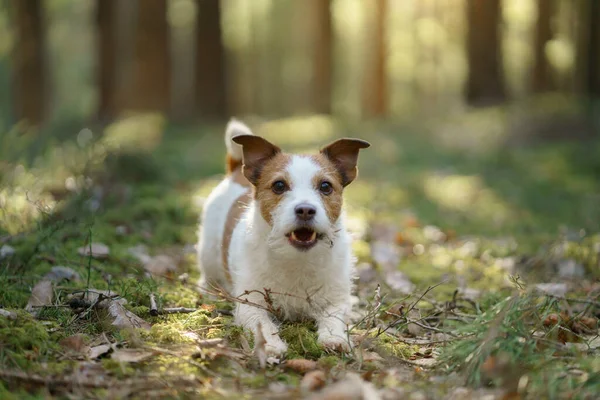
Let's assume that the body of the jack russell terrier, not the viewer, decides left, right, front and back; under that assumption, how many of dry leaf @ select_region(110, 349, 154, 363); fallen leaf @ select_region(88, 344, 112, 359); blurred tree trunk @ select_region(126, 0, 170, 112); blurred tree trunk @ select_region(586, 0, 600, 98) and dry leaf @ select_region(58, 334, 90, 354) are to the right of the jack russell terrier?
3

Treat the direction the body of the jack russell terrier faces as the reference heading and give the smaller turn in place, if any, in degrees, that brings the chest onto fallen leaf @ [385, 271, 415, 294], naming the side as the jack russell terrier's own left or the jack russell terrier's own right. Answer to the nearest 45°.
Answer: approximately 90° to the jack russell terrier's own left

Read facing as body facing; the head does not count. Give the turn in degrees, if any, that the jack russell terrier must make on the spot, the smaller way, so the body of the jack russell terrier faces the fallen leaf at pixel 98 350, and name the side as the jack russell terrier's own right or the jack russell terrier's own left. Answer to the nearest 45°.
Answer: approximately 90° to the jack russell terrier's own right

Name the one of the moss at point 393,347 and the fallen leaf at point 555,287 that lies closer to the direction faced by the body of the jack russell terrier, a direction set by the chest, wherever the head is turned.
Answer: the moss

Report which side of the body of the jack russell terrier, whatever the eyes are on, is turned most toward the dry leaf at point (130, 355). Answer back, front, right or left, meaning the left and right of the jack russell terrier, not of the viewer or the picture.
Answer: right

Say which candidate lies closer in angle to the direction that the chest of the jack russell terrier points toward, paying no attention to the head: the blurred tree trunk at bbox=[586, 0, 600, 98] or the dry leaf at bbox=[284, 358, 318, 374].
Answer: the dry leaf

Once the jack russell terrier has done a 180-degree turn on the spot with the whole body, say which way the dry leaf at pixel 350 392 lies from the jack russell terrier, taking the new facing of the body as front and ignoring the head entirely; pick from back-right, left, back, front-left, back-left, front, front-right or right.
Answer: back-left

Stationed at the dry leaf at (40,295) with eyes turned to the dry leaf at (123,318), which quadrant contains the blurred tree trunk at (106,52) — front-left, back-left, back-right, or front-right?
back-left

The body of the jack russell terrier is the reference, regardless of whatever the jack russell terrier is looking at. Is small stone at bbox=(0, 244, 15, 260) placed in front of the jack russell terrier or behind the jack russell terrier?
behind

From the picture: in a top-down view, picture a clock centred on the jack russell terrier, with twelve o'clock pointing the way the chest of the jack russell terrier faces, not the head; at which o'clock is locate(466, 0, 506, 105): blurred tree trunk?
The blurred tree trunk is roughly at 8 o'clock from the jack russell terrier.
